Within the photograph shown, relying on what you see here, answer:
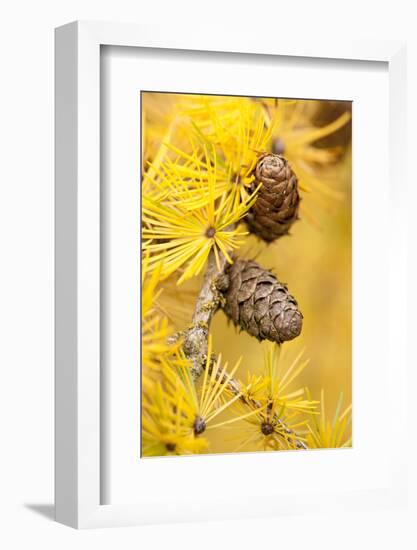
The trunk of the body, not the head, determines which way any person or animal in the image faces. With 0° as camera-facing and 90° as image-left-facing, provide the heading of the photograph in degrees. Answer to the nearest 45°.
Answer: approximately 315°
